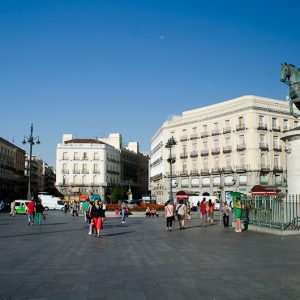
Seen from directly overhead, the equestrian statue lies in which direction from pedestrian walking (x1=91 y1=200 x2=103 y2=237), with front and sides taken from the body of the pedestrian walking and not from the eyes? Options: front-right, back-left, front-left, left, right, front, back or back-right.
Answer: left

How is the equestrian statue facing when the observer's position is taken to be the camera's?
facing to the left of the viewer

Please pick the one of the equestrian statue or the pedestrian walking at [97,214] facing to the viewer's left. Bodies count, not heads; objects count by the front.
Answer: the equestrian statue

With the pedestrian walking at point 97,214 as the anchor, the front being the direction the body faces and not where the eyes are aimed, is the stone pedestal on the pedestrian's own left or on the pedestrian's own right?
on the pedestrian's own left

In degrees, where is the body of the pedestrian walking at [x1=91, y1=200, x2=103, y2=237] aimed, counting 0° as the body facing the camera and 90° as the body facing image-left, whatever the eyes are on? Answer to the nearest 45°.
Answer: approximately 0°

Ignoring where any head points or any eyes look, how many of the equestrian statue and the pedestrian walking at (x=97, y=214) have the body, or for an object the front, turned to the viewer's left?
1

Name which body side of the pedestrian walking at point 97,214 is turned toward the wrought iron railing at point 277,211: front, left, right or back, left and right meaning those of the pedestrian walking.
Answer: left

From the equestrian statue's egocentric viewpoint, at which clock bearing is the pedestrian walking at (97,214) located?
The pedestrian walking is roughly at 11 o'clock from the equestrian statue.

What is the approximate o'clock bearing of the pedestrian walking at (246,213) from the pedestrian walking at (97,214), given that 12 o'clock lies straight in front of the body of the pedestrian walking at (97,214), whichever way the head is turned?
the pedestrian walking at (246,213) is roughly at 8 o'clock from the pedestrian walking at (97,214).

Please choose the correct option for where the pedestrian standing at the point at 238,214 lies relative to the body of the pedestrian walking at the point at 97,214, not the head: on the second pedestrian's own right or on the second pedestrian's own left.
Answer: on the second pedestrian's own left
